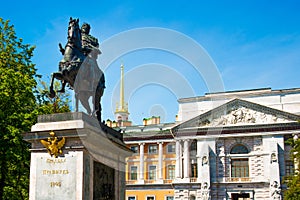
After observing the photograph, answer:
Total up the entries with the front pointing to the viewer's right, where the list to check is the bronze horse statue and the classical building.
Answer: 0

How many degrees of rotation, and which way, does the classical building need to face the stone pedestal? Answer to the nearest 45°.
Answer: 0° — it already faces it

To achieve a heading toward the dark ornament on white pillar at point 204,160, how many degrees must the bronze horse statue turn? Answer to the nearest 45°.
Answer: approximately 135° to its right

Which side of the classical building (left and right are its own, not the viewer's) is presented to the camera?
front

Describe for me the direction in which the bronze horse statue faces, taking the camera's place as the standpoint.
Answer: facing the viewer and to the left of the viewer
